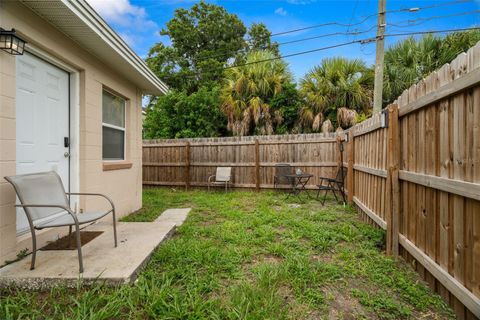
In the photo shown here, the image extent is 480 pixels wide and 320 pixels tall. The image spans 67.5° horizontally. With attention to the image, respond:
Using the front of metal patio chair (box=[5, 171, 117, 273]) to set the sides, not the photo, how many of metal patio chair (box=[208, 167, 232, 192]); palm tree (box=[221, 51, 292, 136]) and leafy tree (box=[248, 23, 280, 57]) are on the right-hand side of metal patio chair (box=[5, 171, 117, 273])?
0

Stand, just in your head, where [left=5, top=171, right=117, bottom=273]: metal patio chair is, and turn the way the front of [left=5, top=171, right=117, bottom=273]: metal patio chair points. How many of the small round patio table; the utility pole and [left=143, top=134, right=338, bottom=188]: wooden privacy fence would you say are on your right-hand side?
0

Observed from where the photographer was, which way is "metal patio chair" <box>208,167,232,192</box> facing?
facing the viewer and to the left of the viewer

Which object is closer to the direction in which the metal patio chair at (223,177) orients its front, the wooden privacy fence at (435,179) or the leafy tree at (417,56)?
the wooden privacy fence

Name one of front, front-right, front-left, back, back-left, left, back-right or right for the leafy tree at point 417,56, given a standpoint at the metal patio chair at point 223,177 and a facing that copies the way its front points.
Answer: back-left

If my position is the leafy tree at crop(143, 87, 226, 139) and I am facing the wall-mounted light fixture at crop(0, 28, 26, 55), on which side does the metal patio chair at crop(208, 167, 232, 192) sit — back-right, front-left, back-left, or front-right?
front-left

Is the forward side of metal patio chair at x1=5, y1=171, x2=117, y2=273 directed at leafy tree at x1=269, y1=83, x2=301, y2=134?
no

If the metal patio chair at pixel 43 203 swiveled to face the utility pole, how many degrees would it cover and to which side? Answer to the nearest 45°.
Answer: approximately 45° to its left

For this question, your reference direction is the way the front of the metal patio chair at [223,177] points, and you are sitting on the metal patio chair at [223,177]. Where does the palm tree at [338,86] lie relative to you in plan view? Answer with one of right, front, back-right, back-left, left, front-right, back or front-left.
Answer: back-left

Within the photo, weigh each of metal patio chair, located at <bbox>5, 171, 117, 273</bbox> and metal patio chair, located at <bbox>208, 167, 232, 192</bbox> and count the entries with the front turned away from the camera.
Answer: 0

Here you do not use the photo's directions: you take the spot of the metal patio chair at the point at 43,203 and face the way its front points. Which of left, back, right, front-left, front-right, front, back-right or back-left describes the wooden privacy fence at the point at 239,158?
left

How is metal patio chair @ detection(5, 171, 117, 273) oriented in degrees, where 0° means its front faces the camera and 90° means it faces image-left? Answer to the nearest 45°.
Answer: approximately 315°

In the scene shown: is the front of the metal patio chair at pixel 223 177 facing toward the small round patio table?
no
